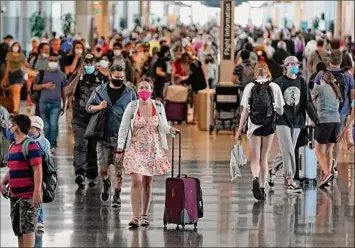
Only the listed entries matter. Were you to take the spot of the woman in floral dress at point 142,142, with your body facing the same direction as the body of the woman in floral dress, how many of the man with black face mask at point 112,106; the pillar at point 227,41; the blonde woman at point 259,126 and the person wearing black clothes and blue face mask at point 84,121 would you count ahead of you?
0

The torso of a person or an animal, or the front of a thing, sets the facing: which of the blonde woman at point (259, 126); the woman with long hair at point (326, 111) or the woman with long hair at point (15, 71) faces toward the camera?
the woman with long hair at point (15, 71)

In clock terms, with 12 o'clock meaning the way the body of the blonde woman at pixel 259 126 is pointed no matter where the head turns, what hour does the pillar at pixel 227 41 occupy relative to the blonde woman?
The pillar is roughly at 12 o'clock from the blonde woman.

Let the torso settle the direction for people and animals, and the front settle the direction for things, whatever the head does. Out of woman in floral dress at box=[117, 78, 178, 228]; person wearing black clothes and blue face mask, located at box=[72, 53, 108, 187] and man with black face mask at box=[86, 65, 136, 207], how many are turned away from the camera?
0

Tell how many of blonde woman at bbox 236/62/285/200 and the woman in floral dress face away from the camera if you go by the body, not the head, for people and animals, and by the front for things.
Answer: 1

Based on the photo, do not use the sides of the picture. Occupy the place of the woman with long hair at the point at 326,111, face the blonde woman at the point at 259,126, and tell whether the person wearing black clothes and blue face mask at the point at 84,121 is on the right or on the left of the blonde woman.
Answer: right

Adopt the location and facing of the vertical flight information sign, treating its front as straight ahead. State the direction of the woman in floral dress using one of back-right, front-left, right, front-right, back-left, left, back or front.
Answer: front

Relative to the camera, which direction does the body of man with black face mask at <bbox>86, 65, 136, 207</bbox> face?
toward the camera

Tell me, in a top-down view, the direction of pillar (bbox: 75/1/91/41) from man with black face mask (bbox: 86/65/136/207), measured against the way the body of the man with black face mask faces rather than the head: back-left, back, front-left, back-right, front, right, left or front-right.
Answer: back

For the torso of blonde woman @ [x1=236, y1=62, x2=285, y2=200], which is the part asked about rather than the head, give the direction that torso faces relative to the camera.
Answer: away from the camera

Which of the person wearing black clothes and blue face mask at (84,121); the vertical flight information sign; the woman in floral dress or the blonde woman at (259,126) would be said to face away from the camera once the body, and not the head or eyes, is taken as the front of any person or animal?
the blonde woman

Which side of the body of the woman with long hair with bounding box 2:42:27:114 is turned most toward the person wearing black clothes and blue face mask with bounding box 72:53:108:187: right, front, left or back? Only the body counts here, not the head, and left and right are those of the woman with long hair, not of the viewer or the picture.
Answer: front

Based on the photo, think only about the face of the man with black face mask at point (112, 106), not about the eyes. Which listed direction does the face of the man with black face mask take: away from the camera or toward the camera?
toward the camera

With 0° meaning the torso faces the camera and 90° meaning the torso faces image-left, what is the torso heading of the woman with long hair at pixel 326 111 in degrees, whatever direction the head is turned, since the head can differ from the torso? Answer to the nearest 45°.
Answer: approximately 135°

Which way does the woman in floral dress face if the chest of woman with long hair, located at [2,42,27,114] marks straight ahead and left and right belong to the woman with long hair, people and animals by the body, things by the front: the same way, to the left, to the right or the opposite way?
the same way

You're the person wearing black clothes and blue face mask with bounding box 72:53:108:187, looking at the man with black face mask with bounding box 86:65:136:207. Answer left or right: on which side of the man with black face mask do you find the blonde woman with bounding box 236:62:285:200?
left

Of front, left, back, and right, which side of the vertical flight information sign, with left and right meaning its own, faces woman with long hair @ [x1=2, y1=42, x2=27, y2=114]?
right

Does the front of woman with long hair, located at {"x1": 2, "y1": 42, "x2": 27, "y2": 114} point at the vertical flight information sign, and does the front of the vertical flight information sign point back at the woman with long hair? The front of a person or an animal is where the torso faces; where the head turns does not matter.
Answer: no

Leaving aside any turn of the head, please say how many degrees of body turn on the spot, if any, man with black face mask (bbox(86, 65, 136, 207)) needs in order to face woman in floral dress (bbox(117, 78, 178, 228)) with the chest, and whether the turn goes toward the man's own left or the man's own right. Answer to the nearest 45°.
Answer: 0° — they already face them

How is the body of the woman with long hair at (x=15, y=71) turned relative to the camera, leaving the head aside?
toward the camera

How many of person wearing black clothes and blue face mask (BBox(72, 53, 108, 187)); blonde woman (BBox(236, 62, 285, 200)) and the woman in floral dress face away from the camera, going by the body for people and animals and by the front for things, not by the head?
1
